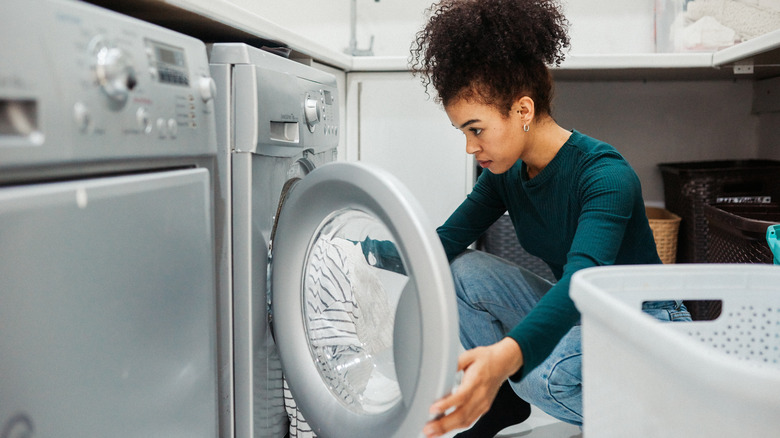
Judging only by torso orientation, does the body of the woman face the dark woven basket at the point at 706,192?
no

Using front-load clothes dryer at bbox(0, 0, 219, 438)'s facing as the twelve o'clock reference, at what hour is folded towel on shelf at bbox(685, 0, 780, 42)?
The folded towel on shelf is roughly at 10 o'clock from the front-load clothes dryer.

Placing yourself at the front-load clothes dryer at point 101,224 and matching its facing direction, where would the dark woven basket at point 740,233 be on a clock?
The dark woven basket is roughly at 10 o'clock from the front-load clothes dryer.

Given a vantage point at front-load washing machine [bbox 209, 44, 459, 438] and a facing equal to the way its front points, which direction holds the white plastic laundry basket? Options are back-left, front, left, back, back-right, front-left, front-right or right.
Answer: front

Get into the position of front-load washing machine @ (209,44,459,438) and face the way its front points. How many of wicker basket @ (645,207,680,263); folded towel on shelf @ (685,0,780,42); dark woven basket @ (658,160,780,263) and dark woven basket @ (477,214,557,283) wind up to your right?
0

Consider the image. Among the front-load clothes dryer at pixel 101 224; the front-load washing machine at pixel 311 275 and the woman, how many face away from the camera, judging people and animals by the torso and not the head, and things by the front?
0

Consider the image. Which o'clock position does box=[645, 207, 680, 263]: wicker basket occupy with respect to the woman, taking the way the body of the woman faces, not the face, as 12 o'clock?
The wicker basket is roughly at 5 o'clock from the woman.

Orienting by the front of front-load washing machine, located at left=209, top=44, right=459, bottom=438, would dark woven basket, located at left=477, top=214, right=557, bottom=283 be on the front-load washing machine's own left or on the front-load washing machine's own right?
on the front-load washing machine's own left

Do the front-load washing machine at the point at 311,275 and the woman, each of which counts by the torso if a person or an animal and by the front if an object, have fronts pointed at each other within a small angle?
no

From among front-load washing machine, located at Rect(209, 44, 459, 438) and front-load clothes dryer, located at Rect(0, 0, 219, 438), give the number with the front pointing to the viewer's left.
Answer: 0

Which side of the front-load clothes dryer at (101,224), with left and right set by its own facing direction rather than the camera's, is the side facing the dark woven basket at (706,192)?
left

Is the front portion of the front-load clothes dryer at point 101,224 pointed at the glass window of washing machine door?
no

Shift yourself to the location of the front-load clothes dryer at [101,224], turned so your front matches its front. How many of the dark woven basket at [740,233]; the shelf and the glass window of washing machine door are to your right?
0

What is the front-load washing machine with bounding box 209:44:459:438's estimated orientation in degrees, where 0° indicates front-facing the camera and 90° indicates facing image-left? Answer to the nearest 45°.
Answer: approximately 315°

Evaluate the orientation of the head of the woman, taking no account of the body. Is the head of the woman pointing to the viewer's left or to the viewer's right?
to the viewer's left

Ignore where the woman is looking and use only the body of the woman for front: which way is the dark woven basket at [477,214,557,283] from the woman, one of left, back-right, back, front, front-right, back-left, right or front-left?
back-right

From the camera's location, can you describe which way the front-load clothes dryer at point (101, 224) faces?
facing the viewer and to the right of the viewer
